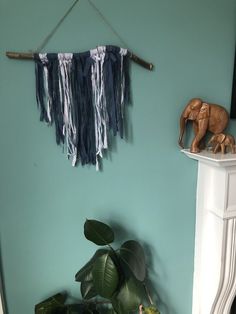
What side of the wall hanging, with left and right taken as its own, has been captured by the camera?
front

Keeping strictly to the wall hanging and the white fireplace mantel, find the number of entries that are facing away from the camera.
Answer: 0

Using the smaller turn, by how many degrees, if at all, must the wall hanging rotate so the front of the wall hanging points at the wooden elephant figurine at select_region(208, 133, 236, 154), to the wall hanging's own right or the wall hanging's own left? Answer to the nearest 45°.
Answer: approximately 90° to the wall hanging's own left

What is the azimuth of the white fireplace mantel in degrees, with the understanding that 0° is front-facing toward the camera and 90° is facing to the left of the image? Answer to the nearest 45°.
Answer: approximately 315°

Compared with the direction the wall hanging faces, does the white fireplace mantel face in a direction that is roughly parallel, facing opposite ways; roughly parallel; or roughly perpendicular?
roughly parallel
